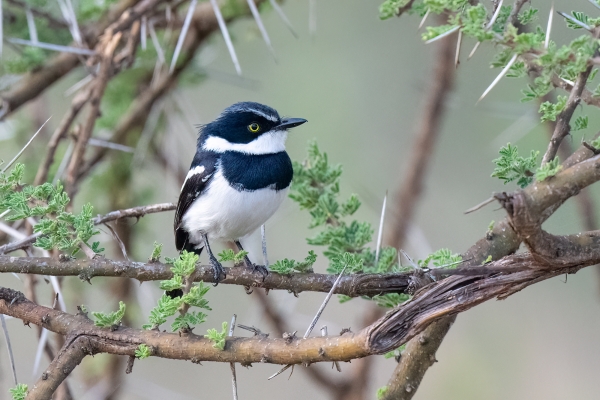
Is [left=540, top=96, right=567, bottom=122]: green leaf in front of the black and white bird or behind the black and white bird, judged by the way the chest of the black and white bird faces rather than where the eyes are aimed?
in front

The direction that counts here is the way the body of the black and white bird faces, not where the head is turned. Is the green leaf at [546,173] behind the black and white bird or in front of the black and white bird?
in front

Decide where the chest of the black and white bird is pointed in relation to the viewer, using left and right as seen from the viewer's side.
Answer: facing the viewer and to the right of the viewer

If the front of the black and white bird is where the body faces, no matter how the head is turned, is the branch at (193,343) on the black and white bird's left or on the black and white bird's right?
on the black and white bird's right

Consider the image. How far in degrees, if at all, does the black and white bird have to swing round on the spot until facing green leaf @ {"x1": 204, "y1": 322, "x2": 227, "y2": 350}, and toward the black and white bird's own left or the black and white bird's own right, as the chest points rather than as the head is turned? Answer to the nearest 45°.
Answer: approximately 45° to the black and white bird's own right
